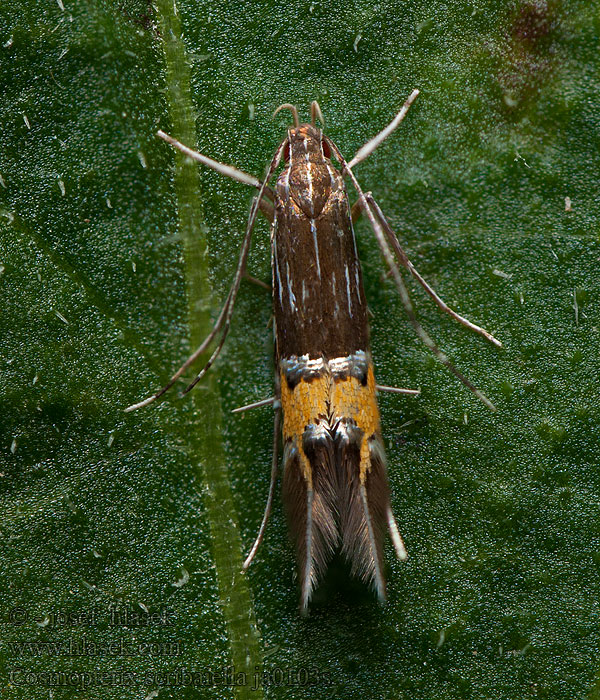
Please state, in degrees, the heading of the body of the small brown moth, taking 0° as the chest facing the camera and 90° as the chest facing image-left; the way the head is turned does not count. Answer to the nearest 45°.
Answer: approximately 180°
